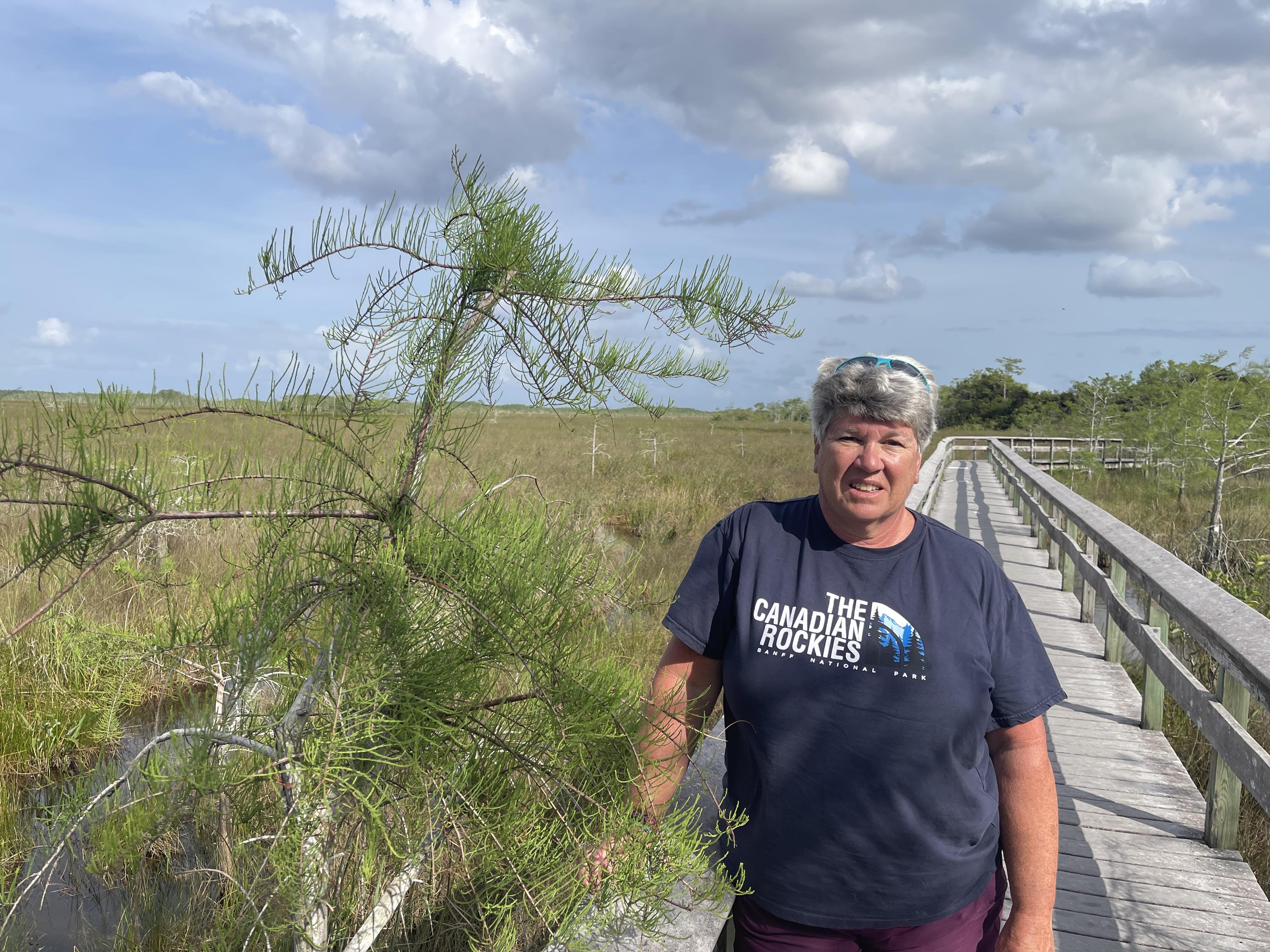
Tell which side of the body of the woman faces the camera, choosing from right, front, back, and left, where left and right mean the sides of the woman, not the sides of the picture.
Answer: front

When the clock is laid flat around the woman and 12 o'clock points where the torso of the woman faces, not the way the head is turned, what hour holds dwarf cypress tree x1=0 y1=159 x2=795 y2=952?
The dwarf cypress tree is roughly at 2 o'clock from the woman.
